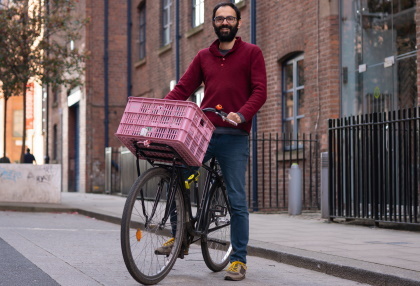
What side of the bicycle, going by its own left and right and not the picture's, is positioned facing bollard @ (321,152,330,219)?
back

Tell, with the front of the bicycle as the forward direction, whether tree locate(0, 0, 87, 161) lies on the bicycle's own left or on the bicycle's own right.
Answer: on the bicycle's own right

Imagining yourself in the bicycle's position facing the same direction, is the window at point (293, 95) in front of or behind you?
behind

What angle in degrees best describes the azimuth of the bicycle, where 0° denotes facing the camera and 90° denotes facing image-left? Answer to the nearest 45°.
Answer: approximately 45°

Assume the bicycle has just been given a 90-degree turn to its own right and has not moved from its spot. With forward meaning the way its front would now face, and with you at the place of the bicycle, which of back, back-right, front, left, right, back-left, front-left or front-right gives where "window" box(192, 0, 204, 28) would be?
front-right

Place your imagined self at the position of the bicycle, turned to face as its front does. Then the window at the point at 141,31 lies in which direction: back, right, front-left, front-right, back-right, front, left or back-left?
back-right

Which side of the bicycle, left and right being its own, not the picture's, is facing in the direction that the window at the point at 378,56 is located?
back

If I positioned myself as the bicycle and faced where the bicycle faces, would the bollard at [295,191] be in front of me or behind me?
behind

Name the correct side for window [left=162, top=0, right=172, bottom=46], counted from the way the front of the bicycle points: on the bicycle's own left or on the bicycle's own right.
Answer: on the bicycle's own right

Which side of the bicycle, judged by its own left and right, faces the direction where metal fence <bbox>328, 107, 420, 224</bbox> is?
back
